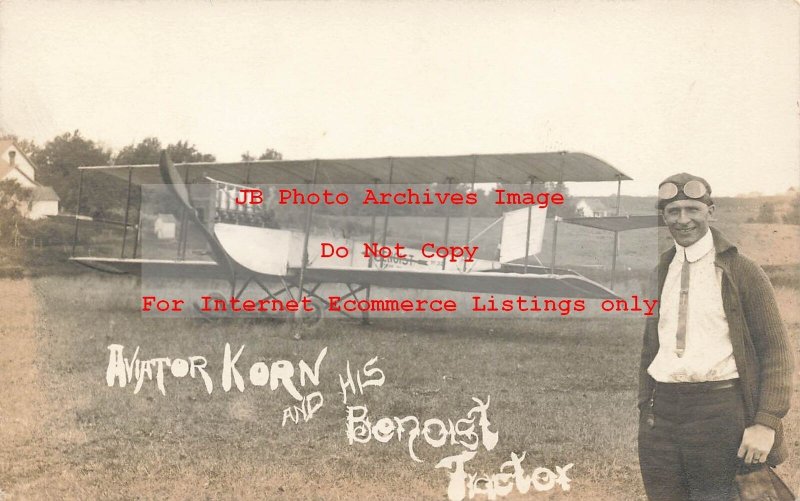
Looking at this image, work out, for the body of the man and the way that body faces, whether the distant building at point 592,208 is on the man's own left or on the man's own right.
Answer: on the man's own right

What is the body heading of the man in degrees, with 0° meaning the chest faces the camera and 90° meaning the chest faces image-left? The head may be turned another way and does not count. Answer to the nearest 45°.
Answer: approximately 45°

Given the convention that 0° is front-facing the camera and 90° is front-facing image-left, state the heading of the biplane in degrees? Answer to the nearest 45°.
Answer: approximately 45°
